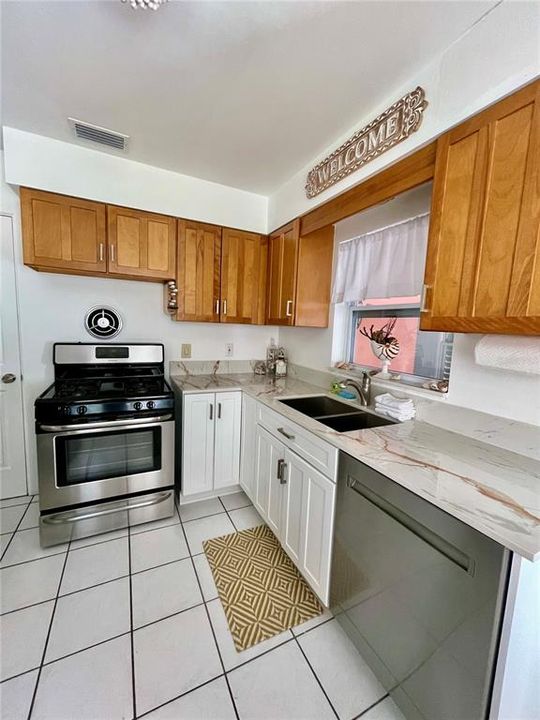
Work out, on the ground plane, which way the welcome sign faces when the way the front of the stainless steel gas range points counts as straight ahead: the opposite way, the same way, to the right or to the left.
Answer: to the right

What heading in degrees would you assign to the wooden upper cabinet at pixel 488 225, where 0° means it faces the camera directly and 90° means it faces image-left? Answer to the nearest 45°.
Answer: approximately 45°
